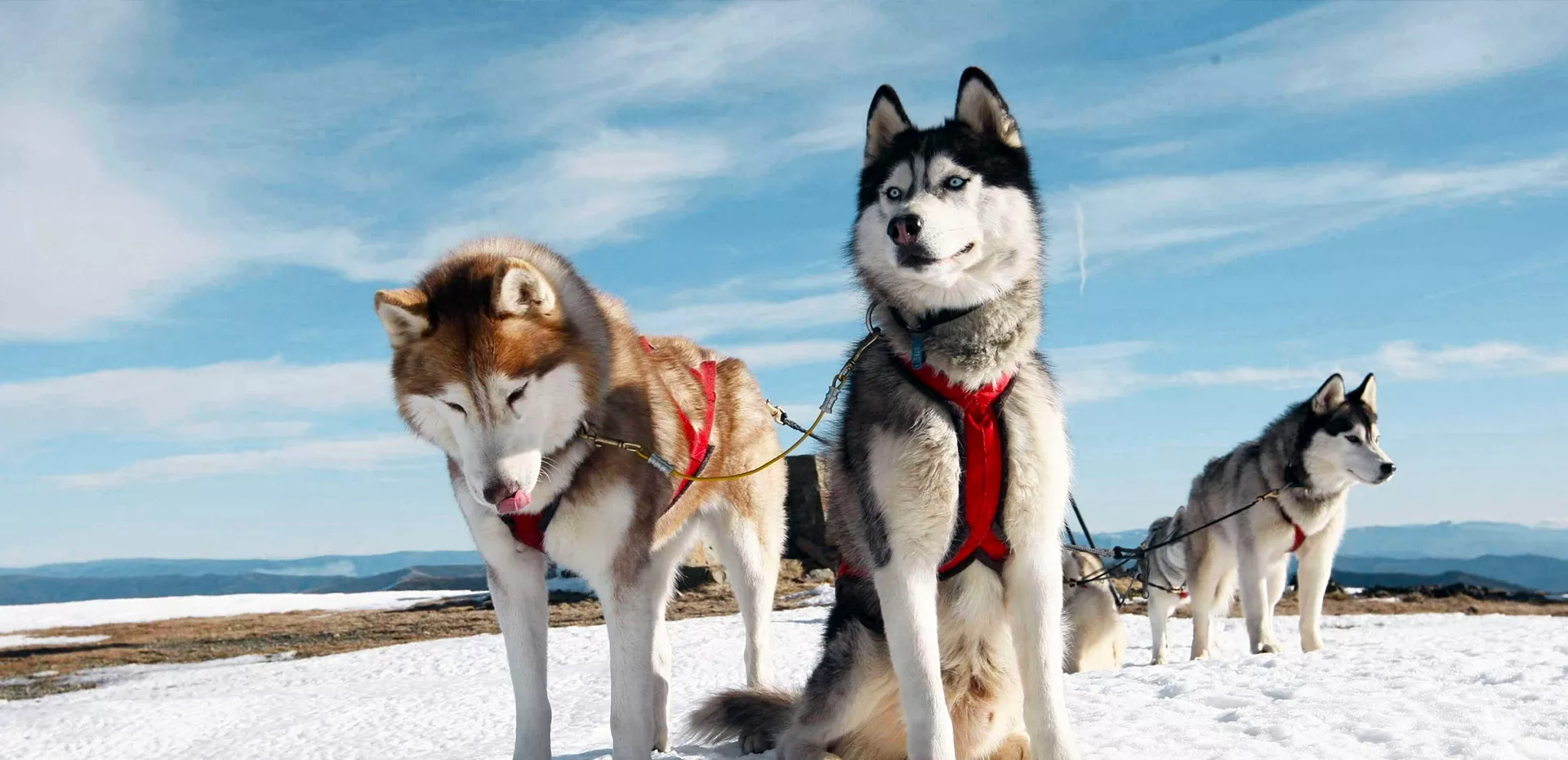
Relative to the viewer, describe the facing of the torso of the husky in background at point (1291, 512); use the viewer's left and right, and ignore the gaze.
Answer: facing the viewer and to the right of the viewer

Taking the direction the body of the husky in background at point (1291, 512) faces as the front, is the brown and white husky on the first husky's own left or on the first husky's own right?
on the first husky's own right

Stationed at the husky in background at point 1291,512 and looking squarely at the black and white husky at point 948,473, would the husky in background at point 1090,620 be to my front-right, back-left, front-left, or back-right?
front-right

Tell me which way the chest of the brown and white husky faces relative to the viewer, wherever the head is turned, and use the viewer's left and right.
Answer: facing the viewer and to the left of the viewer

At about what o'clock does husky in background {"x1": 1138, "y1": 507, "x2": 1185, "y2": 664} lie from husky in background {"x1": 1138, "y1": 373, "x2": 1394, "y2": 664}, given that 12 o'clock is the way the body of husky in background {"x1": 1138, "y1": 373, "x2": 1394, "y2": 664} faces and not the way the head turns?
husky in background {"x1": 1138, "y1": 507, "x2": 1185, "y2": 664} is roughly at 6 o'clock from husky in background {"x1": 1138, "y1": 373, "x2": 1394, "y2": 664}.

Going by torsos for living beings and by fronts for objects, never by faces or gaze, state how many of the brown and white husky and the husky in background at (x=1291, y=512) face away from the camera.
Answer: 0

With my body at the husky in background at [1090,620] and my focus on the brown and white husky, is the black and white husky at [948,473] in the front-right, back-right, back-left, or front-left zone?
front-left

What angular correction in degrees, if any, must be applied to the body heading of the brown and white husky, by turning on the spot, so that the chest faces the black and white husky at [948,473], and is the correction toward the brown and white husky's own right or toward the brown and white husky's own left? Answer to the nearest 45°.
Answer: approximately 90° to the brown and white husky's own left

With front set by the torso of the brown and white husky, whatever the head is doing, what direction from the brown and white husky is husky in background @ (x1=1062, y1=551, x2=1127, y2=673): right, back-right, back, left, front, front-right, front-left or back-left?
back

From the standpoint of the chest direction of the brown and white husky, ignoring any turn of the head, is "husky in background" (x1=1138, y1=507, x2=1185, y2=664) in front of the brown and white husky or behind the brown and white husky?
behind

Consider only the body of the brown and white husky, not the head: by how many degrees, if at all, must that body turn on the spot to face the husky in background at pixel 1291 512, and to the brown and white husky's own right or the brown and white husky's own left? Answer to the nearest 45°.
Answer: approximately 180°
